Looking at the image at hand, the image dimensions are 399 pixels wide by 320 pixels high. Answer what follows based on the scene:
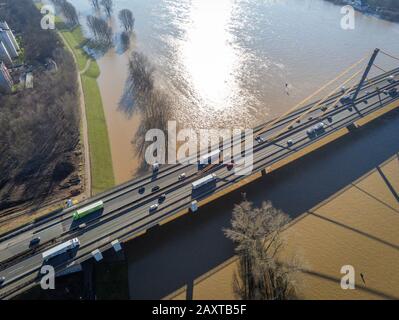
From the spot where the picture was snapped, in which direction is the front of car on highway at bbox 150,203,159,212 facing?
facing away from the viewer and to the right of the viewer

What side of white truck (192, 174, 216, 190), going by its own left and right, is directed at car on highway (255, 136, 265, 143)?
front

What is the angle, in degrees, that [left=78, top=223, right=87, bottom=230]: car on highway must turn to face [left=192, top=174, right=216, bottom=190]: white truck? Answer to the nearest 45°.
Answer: approximately 135° to its left

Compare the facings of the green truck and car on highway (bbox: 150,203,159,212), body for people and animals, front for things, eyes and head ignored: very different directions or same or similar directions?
very different directions

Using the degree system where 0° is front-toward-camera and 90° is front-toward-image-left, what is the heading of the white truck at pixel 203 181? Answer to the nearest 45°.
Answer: approximately 225°

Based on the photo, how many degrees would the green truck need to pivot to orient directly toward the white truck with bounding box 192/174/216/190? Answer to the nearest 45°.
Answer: approximately 135° to its left

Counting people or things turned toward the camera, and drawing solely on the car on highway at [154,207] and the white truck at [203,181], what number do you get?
0

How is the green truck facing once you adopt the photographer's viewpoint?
facing the viewer and to the left of the viewer

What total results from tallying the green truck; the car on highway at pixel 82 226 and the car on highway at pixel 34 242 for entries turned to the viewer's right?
0
